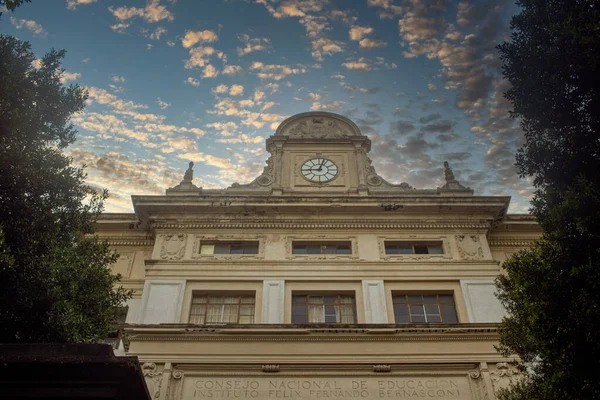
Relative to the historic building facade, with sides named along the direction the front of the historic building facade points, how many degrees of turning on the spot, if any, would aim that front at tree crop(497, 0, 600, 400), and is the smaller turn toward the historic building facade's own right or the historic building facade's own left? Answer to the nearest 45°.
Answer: approximately 45° to the historic building facade's own left

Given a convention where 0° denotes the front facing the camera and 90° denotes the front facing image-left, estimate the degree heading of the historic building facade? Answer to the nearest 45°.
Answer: approximately 0°

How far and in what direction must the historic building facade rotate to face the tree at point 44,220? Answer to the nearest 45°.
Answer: approximately 45° to its right
